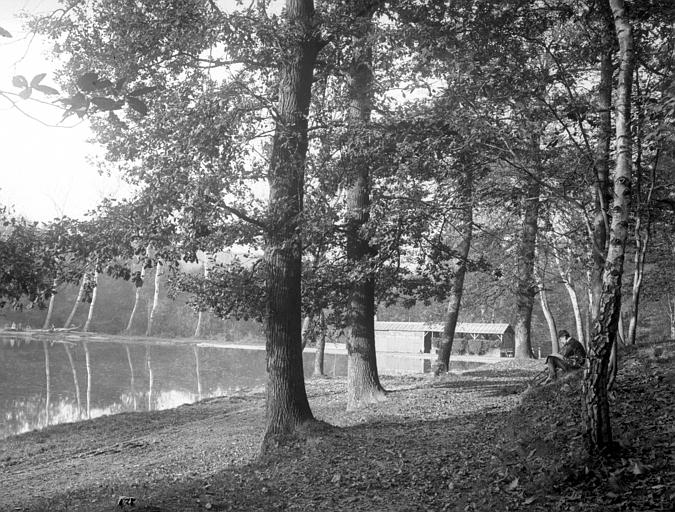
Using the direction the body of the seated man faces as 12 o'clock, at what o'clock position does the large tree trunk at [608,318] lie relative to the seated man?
The large tree trunk is roughly at 9 o'clock from the seated man.

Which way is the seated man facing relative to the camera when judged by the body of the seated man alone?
to the viewer's left

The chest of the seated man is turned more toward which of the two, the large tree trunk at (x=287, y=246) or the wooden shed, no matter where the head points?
the large tree trunk

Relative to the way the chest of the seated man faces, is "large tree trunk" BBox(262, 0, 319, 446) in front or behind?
in front

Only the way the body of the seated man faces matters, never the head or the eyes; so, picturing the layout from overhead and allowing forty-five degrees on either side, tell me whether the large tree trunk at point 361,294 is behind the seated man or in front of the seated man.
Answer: in front

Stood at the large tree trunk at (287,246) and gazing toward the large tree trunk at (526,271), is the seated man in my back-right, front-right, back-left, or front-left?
front-right

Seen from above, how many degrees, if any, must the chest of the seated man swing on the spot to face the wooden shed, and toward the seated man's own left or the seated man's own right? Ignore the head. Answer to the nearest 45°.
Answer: approximately 90° to the seated man's own right

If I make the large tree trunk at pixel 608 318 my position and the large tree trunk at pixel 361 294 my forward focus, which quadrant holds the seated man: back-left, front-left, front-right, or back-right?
front-right

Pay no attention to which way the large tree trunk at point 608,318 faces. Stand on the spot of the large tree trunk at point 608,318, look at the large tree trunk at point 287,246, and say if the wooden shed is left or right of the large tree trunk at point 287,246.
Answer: right
